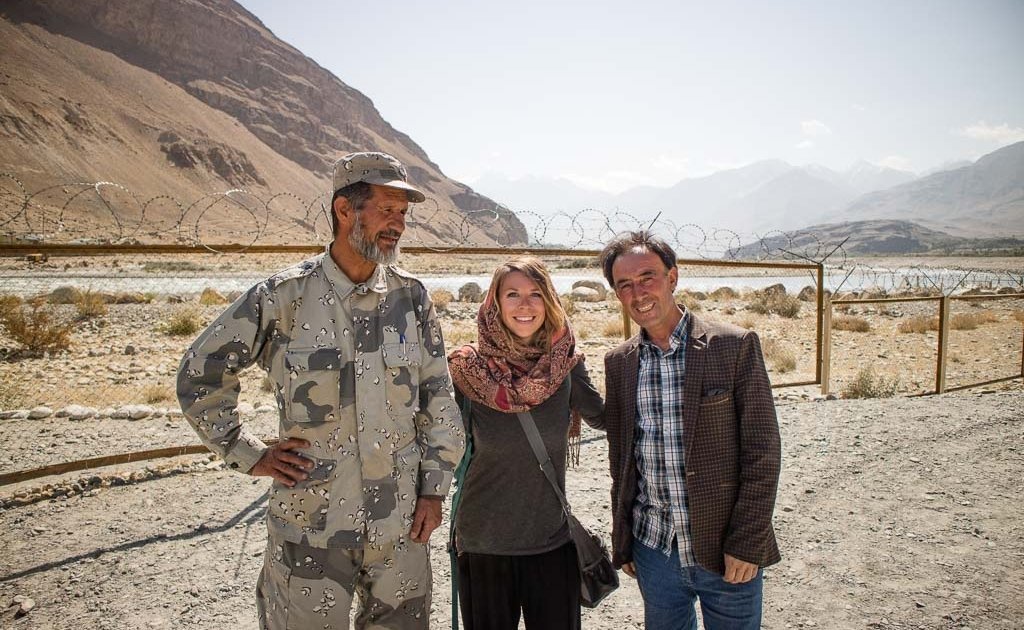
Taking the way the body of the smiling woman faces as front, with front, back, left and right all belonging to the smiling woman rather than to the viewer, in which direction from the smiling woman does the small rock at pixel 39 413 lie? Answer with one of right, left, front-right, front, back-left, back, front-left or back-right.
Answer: back-right

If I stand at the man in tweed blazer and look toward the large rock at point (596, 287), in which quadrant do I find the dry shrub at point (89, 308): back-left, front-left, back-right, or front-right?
front-left

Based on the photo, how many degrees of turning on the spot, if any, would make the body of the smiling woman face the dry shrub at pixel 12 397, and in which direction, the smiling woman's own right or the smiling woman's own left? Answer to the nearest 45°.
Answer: approximately 135° to the smiling woman's own right

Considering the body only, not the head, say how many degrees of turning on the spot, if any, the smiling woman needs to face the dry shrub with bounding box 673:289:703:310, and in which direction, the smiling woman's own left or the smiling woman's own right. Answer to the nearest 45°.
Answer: approximately 180°

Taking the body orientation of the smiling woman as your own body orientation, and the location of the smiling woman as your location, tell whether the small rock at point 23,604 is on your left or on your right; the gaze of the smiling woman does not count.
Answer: on your right

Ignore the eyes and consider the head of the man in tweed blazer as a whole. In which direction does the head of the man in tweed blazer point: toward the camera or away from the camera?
toward the camera

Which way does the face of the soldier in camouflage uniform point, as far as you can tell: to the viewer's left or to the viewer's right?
to the viewer's right

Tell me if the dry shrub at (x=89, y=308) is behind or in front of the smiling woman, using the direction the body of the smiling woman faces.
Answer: behind

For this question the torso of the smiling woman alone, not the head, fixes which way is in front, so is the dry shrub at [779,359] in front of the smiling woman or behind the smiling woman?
behind

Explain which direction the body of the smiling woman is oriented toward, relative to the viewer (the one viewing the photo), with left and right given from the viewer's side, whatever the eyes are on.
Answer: facing the viewer

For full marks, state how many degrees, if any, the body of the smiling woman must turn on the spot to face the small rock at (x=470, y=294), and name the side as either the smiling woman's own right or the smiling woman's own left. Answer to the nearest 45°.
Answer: approximately 180°
